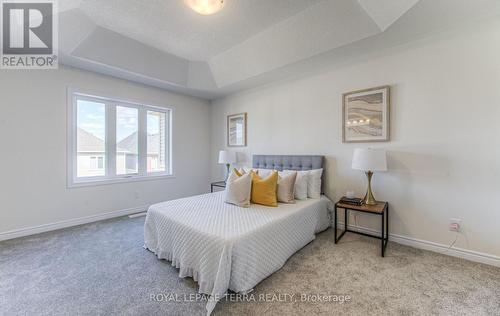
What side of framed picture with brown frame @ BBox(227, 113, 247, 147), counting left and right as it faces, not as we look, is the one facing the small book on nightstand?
left

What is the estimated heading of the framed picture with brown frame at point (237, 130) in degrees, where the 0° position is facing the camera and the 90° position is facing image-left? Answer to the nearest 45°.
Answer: approximately 45°

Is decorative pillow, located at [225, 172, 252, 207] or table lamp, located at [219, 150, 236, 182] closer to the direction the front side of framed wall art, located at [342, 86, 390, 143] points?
the decorative pillow

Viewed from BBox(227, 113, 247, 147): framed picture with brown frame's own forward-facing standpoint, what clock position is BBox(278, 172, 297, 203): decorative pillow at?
The decorative pillow is roughly at 10 o'clock from the framed picture with brown frame.

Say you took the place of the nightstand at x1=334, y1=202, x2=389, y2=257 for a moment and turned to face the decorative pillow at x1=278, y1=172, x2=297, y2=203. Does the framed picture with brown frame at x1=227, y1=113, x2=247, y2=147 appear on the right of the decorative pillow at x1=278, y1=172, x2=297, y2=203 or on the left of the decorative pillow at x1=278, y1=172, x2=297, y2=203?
right

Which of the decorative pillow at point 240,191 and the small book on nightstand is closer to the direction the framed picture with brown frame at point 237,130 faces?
the decorative pillow

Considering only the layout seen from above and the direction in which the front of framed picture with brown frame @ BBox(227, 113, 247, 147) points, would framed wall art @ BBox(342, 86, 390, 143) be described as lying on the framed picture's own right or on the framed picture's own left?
on the framed picture's own left

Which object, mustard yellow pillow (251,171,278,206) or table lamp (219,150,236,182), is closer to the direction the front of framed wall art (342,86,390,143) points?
the mustard yellow pillow

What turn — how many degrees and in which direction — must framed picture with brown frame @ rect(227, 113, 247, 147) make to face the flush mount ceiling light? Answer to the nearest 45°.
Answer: approximately 45° to its left
